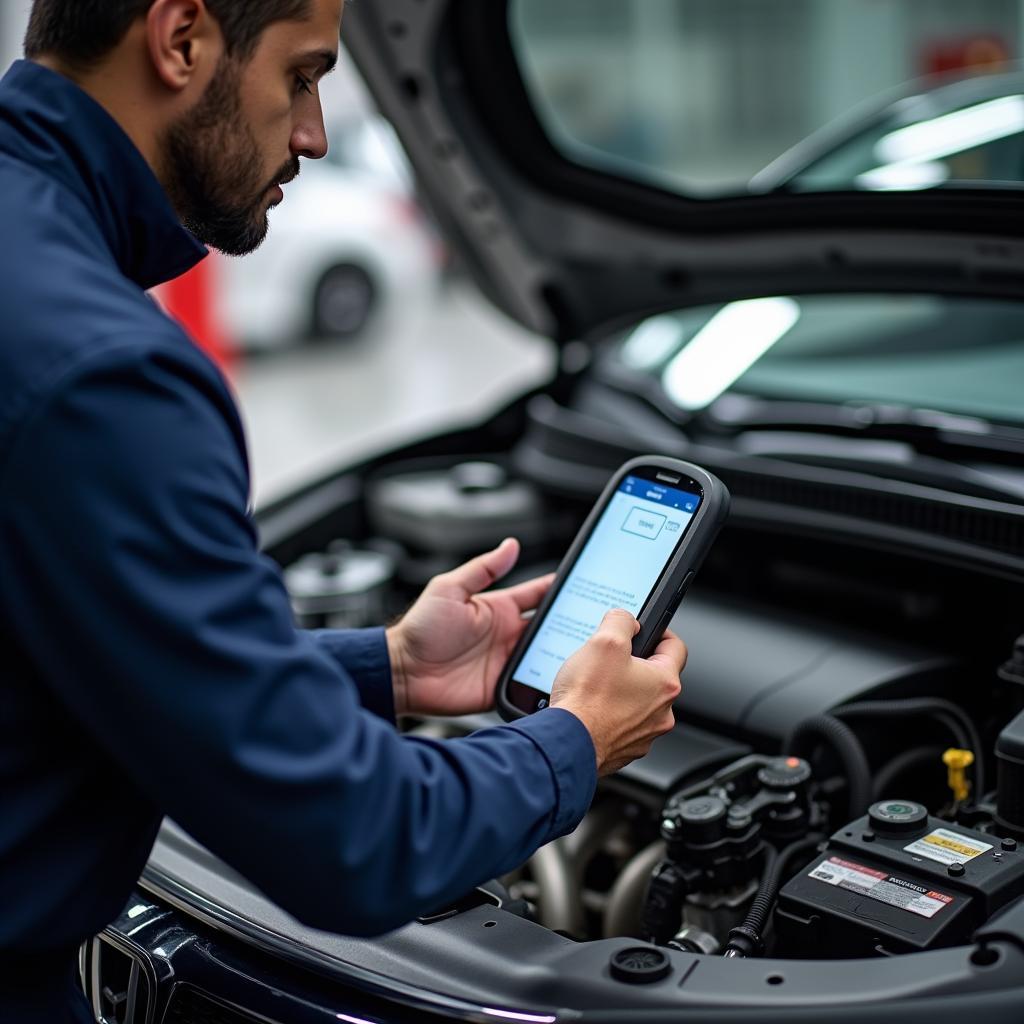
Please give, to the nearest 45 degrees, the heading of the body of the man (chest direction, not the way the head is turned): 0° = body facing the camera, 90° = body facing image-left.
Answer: approximately 270°

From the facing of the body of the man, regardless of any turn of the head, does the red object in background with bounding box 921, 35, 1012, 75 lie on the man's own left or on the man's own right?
on the man's own left

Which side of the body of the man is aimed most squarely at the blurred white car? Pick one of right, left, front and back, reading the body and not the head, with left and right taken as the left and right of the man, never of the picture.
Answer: left

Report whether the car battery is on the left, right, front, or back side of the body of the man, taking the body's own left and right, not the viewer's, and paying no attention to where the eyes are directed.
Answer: front

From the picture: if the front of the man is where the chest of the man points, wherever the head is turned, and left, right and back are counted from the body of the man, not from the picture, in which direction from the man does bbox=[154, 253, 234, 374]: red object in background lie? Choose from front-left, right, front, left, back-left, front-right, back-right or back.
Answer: left

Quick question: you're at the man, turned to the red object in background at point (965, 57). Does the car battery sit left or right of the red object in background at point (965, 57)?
right

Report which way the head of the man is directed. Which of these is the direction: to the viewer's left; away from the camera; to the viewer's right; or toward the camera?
to the viewer's right
